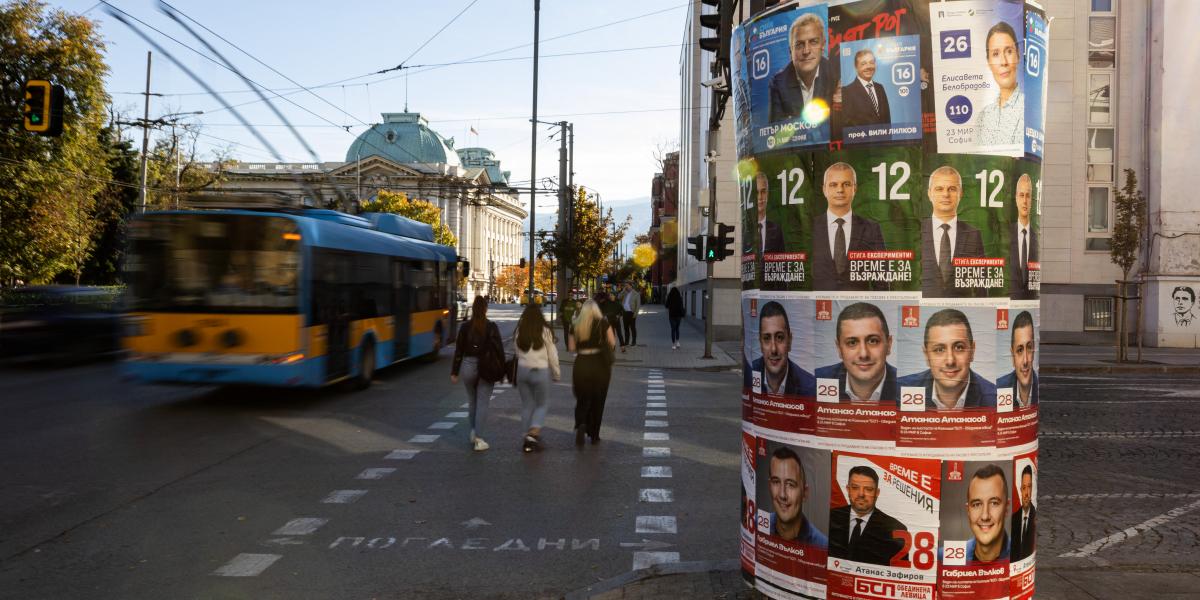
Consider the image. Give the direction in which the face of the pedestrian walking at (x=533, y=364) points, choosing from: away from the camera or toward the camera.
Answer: away from the camera

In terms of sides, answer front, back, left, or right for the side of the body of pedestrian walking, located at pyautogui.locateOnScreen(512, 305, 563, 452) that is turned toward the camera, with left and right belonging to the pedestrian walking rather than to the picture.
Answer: back

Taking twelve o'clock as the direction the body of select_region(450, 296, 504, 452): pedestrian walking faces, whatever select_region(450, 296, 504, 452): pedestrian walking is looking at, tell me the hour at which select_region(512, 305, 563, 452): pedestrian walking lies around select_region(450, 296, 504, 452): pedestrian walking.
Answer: select_region(512, 305, 563, 452): pedestrian walking is roughly at 3 o'clock from select_region(450, 296, 504, 452): pedestrian walking.

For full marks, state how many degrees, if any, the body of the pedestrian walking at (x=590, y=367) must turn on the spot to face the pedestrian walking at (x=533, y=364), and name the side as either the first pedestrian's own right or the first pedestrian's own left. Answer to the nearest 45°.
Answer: approximately 90° to the first pedestrian's own left

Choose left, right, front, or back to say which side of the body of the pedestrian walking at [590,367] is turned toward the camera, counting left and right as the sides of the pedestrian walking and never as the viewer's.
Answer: back

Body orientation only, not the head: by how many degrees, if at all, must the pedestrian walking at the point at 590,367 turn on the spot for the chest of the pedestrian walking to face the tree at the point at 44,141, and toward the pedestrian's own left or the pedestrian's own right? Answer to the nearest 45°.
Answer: approximately 45° to the pedestrian's own left

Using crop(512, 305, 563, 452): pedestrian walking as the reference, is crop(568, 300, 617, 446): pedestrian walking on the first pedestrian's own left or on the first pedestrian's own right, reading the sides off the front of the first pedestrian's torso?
on the first pedestrian's own right

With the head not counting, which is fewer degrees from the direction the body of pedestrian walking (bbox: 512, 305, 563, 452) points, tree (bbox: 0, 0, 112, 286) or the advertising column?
the tree

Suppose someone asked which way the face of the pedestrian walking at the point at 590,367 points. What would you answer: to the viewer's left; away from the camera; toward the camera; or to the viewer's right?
away from the camera

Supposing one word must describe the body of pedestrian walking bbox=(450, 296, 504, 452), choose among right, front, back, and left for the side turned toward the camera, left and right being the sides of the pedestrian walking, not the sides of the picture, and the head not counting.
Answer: back

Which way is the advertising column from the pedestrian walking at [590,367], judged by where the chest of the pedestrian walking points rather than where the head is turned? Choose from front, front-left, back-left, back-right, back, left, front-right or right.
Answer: back

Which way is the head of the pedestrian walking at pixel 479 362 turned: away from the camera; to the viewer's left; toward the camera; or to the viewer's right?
away from the camera
